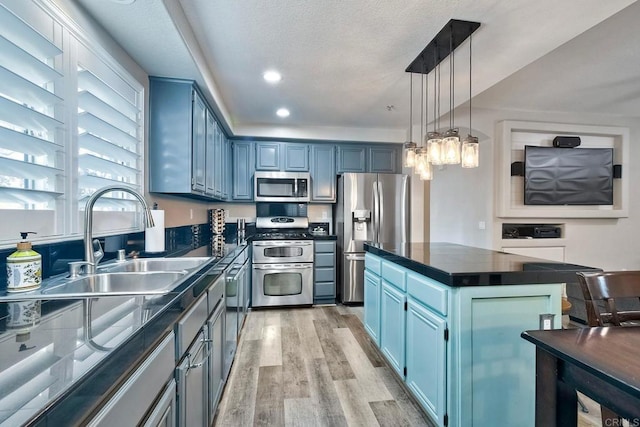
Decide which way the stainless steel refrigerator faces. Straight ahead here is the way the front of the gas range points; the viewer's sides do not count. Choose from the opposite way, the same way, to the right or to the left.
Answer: the same way

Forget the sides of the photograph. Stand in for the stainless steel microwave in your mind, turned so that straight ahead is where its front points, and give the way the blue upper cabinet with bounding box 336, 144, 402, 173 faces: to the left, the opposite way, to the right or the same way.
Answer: the same way

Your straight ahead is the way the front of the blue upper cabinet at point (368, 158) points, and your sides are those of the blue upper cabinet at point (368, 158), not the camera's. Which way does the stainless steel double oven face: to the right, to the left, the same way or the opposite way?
the same way

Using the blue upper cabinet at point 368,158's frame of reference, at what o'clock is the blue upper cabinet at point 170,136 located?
the blue upper cabinet at point 170,136 is roughly at 1 o'clock from the blue upper cabinet at point 368,158.

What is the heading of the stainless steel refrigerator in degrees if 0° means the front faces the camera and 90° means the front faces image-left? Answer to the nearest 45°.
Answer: approximately 0°

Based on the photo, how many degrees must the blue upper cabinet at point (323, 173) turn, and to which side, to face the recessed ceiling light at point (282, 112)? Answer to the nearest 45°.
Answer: approximately 45° to its right

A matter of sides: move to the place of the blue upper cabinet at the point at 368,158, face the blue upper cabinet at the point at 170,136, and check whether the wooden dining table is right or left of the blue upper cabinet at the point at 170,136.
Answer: left

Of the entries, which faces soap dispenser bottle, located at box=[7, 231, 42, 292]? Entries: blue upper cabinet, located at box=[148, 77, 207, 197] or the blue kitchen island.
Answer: the blue kitchen island

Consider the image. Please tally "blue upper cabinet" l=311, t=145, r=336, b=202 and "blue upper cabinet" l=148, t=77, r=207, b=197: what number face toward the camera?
1

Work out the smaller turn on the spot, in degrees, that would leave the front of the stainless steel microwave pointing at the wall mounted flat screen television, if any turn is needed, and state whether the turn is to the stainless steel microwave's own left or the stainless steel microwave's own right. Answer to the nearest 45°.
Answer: approximately 90° to the stainless steel microwave's own left

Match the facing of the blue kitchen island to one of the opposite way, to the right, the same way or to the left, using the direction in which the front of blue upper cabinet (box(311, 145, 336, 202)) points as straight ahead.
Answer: to the right

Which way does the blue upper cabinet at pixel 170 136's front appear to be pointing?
to the viewer's right

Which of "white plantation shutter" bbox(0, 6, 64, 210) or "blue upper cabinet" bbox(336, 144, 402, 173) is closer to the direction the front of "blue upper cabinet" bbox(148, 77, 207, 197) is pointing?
the blue upper cabinet

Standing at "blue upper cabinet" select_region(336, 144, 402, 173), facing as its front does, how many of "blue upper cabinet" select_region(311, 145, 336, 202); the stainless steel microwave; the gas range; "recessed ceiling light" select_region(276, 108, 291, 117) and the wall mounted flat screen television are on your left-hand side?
1

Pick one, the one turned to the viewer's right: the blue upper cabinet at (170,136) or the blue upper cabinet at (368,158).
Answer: the blue upper cabinet at (170,136)

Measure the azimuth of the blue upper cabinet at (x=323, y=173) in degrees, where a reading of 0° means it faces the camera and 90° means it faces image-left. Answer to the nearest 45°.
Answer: approximately 0°
